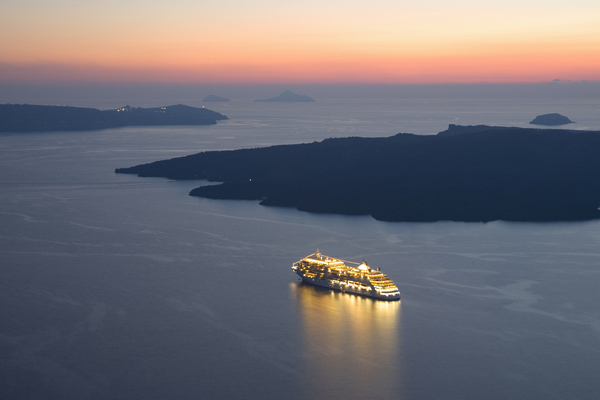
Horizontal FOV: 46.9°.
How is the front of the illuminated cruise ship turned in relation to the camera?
facing away from the viewer and to the left of the viewer
